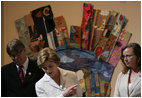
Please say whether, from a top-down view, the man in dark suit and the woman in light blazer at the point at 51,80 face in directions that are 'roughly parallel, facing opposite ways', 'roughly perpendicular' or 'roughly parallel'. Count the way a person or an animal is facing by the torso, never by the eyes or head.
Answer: roughly parallel

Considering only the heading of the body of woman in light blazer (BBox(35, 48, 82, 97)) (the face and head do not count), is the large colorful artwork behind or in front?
behind

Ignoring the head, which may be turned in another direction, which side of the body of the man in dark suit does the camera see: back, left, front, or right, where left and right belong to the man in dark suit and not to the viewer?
front

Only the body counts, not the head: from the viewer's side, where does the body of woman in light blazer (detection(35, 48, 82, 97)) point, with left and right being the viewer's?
facing the viewer

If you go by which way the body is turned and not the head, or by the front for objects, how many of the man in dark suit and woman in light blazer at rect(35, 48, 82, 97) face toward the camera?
2

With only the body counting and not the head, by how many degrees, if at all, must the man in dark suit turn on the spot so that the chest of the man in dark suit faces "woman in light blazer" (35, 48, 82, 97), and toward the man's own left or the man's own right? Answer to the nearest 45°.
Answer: approximately 45° to the man's own left

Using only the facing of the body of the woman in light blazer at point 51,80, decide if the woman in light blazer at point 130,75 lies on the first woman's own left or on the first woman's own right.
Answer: on the first woman's own left

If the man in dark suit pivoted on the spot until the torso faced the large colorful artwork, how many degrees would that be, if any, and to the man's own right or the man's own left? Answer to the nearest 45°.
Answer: approximately 135° to the man's own left

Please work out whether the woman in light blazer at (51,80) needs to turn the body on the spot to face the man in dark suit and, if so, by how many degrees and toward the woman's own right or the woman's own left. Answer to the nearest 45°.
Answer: approximately 135° to the woman's own right
